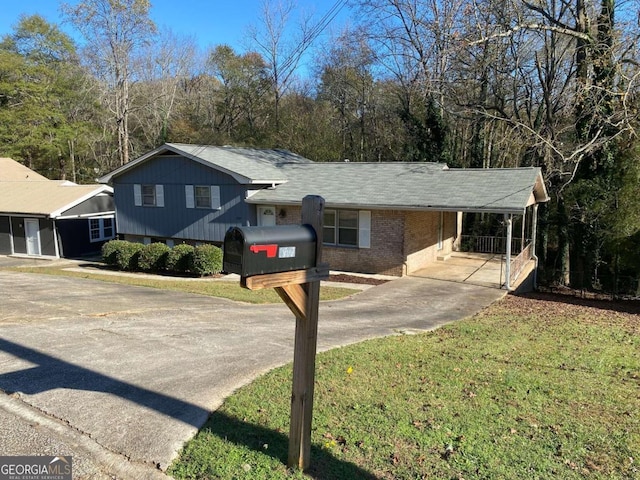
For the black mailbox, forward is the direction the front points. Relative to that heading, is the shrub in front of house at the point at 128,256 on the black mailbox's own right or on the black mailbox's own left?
on the black mailbox's own right

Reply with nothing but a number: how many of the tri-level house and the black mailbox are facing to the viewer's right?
0

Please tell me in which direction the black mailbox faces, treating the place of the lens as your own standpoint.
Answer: facing the viewer and to the left of the viewer

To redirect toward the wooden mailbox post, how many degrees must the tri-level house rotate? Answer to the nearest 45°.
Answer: approximately 45° to its left

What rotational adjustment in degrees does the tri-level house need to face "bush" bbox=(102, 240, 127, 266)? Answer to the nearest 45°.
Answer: approximately 45° to its right
